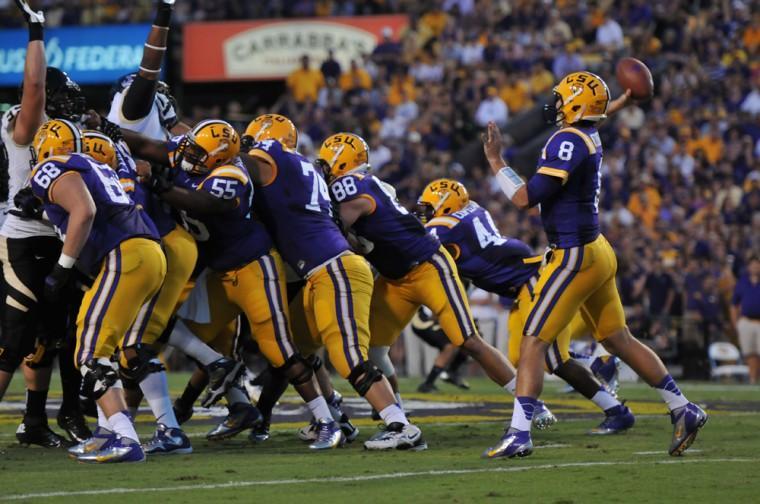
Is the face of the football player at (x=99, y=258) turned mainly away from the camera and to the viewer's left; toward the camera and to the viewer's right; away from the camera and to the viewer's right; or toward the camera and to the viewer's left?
away from the camera and to the viewer's left

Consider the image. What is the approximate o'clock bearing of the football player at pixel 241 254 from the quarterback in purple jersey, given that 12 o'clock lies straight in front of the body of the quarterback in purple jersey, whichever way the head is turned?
The football player is roughly at 12 o'clock from the quarterback in purple jersey.

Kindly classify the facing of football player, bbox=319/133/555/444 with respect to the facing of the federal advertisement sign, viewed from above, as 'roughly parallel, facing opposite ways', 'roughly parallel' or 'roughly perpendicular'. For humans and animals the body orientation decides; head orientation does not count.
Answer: roughly perpendicular

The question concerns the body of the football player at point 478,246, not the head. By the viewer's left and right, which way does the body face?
facing away from the viewer and to the left of the viewer

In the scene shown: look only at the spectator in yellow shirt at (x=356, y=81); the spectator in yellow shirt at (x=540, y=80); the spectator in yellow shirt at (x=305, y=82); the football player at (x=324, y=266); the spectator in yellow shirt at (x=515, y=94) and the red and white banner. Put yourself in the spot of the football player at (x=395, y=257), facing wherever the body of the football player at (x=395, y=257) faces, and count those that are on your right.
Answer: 5

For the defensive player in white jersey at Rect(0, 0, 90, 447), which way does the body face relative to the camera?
to the viewer's right

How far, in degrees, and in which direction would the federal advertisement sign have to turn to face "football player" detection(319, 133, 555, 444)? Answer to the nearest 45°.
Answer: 0° — it already faces them

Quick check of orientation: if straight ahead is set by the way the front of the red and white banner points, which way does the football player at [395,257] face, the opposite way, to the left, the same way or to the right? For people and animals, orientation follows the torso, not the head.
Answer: to the right

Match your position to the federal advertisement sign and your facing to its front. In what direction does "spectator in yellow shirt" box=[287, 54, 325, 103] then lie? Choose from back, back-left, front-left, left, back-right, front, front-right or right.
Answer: front-left

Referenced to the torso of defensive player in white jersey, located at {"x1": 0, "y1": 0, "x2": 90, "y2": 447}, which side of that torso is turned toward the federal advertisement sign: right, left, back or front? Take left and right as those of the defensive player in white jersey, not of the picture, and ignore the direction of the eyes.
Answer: left

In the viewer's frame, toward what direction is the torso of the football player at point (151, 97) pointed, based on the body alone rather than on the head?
to the viewer's right

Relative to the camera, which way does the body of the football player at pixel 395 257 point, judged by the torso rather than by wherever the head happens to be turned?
to the viewer's left

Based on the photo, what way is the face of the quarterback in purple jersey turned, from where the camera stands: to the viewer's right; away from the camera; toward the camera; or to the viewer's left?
to the viewer's left

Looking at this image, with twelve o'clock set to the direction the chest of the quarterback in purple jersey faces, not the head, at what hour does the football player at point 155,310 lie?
The football player is roughly at 12 o'clock from the quarterback in purple jersey.
